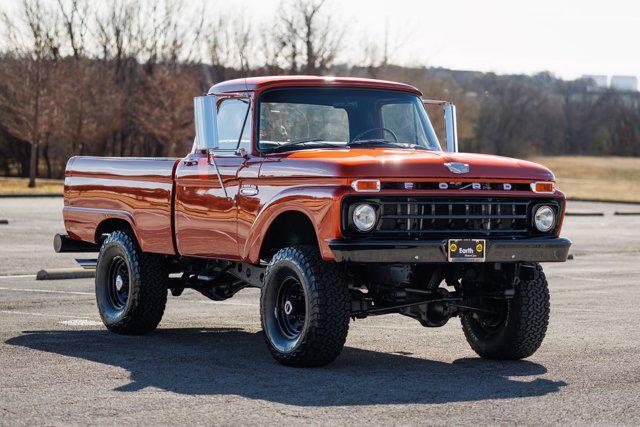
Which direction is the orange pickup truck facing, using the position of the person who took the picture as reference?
facing the viewer and to the right of the viewer

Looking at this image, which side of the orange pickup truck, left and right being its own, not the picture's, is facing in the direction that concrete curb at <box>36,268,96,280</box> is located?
back
